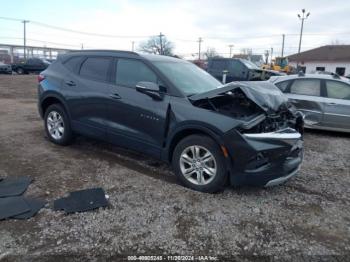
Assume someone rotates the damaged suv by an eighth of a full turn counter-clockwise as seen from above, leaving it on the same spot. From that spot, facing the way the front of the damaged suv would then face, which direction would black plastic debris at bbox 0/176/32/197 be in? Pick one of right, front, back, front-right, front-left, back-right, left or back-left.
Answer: back

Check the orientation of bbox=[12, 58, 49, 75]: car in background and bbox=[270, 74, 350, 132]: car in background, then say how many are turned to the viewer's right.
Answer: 1

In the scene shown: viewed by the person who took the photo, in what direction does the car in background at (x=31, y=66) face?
facing to the left of the viewer

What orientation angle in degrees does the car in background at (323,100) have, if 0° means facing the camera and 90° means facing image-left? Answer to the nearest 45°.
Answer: approximately 270°

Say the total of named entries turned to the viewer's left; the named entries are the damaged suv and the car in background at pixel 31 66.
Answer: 1

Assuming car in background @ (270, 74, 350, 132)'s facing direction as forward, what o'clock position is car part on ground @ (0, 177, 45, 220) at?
The car part on ground is roughly at 4 o'clock from the car in background.

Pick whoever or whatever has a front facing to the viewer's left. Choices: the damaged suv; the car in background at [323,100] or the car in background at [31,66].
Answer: the car in background at [31,66]

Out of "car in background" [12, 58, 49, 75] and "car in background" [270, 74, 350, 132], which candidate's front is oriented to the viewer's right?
"car in background" [270, 74, 350, 132]

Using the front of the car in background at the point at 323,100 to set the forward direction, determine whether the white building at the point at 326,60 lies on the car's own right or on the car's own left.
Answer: on the car's own left

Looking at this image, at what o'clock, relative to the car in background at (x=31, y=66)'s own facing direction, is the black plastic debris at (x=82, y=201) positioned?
The black plastic debris is roughly at 9 o'clock from the car in background.

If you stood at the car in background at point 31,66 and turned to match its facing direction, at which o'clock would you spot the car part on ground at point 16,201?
The car part on ground is roughly at 9 o'clock from the car in background.

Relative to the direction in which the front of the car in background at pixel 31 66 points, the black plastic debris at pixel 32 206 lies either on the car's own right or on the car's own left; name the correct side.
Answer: on the car's own left
